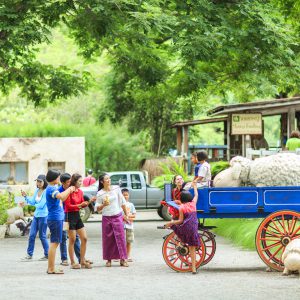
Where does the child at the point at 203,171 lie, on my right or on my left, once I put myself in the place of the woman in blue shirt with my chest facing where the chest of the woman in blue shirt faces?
on my left

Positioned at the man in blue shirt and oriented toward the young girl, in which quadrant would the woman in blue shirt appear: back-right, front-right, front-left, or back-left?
back-left

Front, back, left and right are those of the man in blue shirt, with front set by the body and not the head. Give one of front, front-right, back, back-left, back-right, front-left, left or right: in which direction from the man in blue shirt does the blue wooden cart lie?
front

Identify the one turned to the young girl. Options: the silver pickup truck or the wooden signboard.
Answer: the wooden signboard

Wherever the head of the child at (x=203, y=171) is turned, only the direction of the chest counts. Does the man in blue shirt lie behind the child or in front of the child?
in front

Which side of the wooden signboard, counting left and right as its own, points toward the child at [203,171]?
front

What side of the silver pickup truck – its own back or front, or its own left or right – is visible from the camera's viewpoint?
left

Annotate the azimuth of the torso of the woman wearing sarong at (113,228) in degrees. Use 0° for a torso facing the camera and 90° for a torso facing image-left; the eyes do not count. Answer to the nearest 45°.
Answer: approximately 0°

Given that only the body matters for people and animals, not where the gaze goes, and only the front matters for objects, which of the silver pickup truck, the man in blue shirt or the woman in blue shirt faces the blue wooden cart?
the man in blue shirt

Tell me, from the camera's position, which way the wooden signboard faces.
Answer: facing the viewer

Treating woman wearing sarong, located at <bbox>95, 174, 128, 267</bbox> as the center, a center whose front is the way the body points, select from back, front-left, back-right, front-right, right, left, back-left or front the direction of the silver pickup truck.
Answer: back

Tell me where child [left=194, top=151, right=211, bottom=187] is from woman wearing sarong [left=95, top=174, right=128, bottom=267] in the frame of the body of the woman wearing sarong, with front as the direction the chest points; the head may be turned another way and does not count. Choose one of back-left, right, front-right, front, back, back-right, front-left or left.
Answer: left

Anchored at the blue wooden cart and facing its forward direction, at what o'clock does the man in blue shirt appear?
The man in blue shirt is roughly at 12 o'clock from the blue wooden cart.
